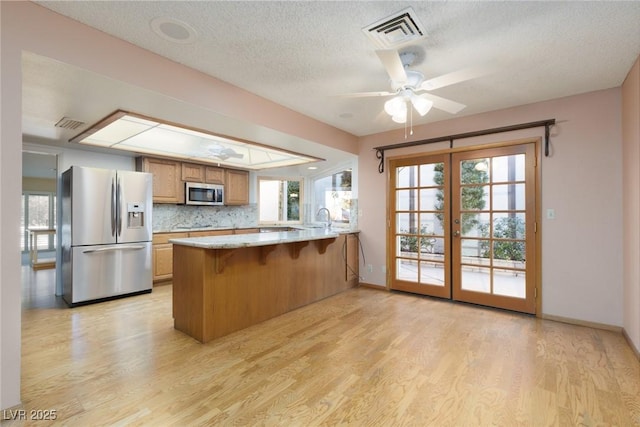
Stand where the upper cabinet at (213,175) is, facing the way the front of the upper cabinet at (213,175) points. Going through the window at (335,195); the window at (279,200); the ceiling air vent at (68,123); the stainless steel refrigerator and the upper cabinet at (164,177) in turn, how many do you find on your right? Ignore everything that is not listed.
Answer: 3

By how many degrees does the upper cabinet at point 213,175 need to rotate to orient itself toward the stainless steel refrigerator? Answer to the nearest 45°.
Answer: approximately 90° to its right

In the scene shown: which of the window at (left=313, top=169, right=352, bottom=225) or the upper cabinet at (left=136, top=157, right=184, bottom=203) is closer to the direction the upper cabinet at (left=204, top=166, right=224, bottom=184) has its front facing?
the window

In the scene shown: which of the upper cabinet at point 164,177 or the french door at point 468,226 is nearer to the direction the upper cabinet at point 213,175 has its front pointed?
the french door

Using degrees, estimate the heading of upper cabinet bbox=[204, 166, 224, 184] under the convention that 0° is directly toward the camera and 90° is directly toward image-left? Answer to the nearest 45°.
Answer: approximately 315°
